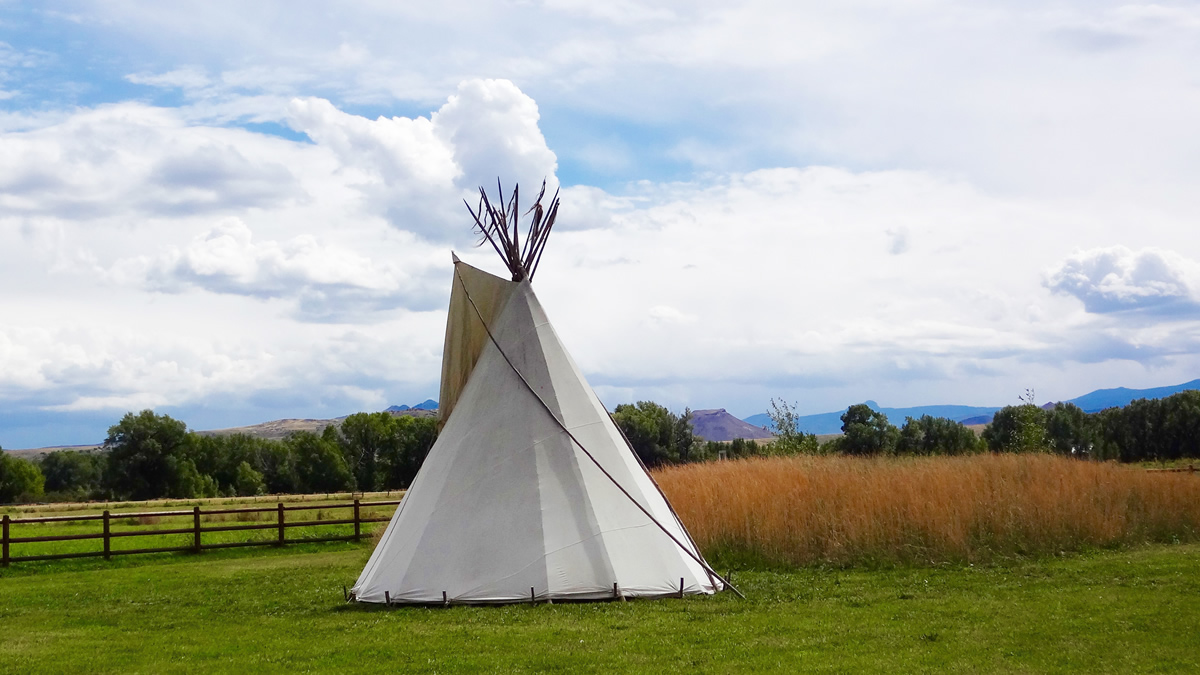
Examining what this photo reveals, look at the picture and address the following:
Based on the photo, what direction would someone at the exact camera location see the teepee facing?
facing to the left of the viewer

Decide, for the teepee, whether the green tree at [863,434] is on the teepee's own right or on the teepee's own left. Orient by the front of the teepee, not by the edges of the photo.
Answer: on the teepee's own right
